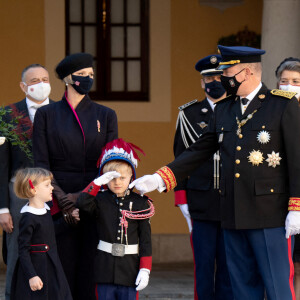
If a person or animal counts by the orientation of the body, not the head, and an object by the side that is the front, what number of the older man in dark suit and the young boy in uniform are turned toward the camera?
2

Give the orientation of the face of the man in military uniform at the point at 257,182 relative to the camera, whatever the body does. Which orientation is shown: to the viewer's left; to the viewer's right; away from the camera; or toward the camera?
to the viewer's left

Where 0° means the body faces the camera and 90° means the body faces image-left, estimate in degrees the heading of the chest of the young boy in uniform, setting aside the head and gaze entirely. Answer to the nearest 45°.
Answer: approximately 0°

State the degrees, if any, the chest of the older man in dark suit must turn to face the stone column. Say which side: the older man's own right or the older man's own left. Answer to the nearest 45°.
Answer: approximately 135° to the older man's own left

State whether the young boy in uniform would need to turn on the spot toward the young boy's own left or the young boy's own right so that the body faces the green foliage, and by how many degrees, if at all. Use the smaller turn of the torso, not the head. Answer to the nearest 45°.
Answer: approximately 135° to the young boy's own right

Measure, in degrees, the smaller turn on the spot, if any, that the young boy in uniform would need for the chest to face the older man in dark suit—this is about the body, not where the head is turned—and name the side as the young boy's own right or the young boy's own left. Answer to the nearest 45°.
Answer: approximately 135° to the young boy's own right

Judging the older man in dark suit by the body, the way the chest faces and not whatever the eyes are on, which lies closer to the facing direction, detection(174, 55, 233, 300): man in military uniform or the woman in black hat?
the woman in black hat

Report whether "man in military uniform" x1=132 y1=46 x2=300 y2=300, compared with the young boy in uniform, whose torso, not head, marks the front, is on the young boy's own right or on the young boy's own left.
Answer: on the young boy's own left

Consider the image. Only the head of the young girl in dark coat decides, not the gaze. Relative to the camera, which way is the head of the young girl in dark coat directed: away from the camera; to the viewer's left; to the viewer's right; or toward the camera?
to the viewer's right

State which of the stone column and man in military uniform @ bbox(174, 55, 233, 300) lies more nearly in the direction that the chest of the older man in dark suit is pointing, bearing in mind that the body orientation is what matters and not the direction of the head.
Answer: the man in military uniform

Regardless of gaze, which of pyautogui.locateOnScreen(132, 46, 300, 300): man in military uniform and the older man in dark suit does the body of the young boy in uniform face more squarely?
the man in military uniform
